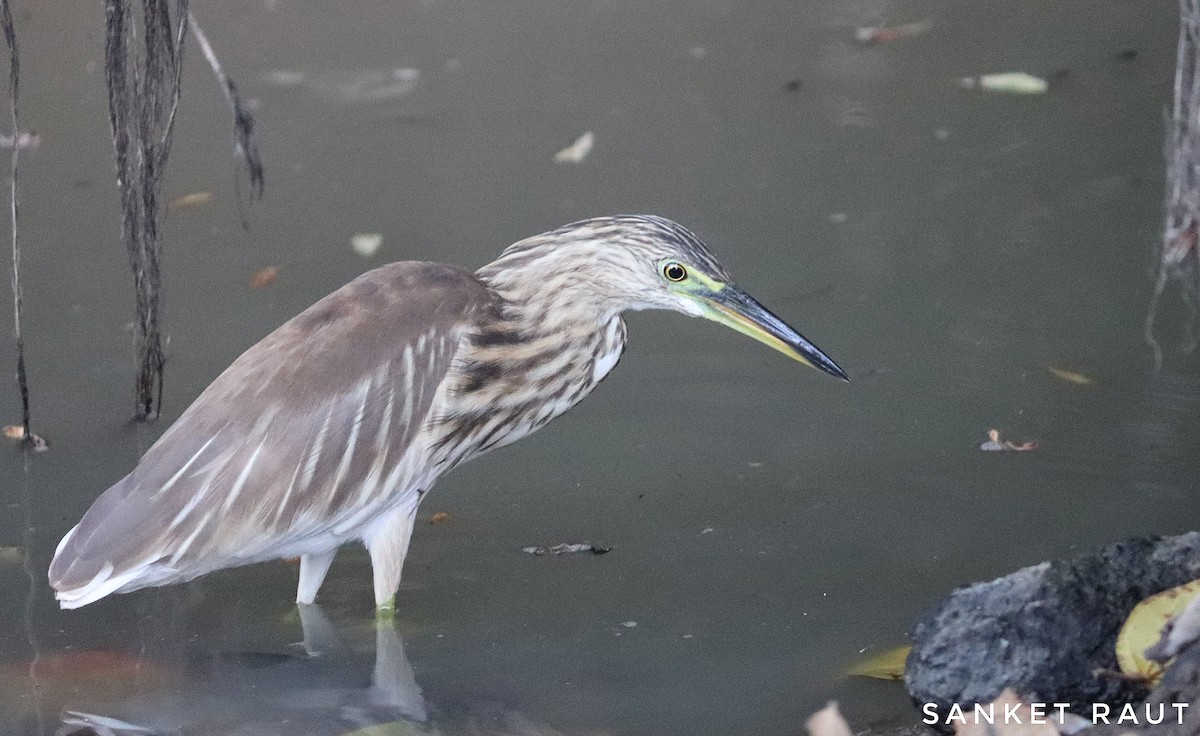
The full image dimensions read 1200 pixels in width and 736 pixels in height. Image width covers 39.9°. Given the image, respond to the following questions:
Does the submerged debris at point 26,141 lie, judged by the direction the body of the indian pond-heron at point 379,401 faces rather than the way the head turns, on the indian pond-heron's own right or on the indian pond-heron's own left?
on the indian pond-heron's own left

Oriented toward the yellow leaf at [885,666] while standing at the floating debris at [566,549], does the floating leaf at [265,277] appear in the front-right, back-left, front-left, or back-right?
back-left

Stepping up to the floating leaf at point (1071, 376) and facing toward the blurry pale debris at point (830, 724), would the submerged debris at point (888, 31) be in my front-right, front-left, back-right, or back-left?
back-right

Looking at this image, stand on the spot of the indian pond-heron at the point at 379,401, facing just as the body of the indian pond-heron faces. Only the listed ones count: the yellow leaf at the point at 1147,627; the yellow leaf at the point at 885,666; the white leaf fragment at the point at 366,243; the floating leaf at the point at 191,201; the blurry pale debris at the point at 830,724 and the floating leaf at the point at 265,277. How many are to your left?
3

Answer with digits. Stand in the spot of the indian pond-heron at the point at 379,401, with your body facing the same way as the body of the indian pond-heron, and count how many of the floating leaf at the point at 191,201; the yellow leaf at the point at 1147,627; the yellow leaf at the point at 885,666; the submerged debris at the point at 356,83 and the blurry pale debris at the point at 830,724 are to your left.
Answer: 2

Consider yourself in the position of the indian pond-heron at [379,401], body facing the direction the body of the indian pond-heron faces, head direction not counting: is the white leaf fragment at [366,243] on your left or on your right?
on your left

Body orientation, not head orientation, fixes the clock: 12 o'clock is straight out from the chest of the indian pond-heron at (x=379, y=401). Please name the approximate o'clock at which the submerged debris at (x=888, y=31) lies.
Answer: The submerged debris is roughly at 10 o'clock from the indian pond-heron.

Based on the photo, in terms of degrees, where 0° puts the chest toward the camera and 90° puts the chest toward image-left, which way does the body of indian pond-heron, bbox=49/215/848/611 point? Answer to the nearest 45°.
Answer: approximately 270°

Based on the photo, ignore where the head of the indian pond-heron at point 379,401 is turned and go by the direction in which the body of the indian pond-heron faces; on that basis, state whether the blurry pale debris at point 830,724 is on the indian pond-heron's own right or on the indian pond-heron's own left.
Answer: on the indian pond-heron's own right

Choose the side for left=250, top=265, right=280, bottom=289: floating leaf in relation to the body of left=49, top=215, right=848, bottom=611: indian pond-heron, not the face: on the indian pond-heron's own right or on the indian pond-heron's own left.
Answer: on the indian pond-heron's own left

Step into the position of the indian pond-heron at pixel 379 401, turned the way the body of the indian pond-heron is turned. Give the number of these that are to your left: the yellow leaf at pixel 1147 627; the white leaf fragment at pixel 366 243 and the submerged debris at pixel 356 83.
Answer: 2

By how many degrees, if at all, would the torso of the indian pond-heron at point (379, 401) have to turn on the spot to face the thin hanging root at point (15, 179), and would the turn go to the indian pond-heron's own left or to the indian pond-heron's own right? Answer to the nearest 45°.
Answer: approximately 135° to the indian pond-heron's own left

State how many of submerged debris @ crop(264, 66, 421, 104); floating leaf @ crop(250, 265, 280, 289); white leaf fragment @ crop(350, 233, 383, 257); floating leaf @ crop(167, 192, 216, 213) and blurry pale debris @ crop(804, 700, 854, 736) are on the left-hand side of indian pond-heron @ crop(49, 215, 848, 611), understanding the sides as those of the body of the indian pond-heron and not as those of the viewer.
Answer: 4

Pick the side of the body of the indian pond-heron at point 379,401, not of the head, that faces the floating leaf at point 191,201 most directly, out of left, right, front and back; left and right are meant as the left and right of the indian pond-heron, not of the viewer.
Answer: left
